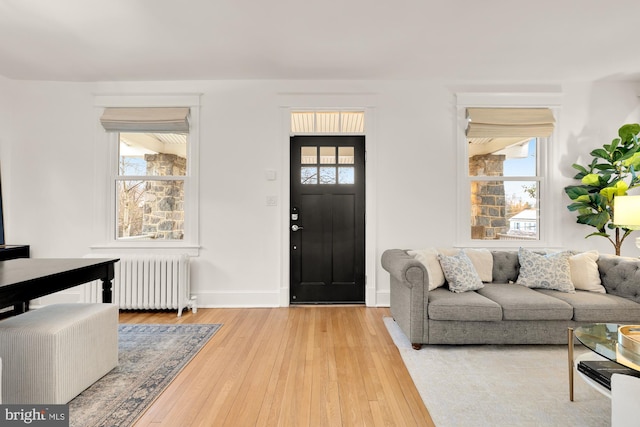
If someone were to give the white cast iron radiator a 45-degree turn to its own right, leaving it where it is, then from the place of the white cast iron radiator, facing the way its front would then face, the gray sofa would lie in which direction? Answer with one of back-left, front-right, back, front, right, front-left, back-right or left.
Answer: left

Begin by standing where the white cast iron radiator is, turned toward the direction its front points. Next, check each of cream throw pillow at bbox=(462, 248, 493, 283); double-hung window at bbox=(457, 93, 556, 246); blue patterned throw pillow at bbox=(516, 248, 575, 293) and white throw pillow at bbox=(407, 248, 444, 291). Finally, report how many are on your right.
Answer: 0

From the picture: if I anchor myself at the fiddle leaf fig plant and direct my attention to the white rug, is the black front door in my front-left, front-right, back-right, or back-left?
front-right

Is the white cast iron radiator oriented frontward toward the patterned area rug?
yes

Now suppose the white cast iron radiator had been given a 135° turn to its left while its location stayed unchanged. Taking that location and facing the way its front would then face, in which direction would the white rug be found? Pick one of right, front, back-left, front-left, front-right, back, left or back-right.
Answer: right

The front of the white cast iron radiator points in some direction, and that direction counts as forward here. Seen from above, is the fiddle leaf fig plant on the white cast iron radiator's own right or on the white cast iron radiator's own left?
on the white cast iron radiator's own left

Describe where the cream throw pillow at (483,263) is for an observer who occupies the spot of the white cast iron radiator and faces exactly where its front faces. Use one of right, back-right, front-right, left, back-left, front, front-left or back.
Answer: front-left

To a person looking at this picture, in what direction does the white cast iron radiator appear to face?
facing the viewer

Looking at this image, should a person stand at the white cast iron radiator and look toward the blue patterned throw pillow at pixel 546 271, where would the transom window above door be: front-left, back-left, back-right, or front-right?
front-left

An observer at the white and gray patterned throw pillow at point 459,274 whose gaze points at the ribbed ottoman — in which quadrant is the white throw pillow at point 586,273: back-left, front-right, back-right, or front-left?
back-left

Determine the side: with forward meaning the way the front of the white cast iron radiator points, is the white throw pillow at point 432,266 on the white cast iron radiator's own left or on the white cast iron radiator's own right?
on the white cast iron radiator's own left

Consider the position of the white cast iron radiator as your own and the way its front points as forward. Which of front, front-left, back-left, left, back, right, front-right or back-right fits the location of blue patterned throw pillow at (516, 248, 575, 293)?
front-left

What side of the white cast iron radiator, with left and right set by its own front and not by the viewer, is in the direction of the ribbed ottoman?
front

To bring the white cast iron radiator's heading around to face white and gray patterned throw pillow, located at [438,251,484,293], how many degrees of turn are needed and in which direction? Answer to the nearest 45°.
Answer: approximately 45° to its left

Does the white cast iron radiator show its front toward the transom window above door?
no

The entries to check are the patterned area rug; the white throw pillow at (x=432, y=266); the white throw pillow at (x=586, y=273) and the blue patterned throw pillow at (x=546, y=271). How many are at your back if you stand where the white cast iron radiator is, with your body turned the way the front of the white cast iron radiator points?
0

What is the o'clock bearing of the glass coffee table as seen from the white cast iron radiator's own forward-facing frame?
The glass coffee table is roughly at 11 o'clock from the white cast iron radiator.
